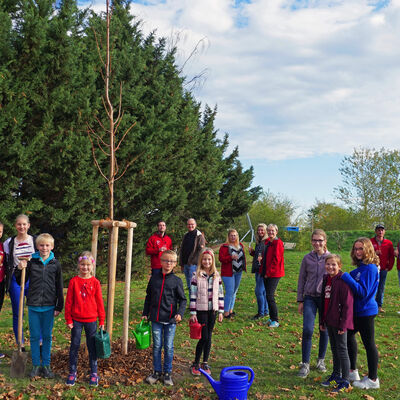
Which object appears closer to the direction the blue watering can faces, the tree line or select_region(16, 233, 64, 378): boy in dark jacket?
the boy in dark jacket

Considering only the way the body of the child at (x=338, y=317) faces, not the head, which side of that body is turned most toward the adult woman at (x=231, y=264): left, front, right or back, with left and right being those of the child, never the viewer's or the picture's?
right

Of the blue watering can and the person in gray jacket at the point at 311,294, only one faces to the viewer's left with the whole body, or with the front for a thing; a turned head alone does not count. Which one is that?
the blue watering can

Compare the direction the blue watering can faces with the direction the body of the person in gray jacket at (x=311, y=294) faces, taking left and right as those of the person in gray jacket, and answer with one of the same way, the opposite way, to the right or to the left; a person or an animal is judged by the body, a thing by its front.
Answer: to the right

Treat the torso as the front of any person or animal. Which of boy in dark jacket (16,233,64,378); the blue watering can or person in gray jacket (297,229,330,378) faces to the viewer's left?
the blue watering can

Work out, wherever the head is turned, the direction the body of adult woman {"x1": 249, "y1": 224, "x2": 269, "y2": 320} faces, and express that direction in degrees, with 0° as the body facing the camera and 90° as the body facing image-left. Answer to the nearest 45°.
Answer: approximately 45°

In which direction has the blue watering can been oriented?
to the viewer's left

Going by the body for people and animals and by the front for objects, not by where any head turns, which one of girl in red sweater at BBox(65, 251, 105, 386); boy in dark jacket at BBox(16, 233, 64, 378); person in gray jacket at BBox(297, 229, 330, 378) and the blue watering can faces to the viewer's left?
the blue watering can

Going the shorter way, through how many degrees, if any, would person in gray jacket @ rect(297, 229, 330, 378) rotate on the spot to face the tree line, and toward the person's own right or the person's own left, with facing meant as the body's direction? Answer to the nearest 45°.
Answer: approximately 135° to the person's own right
